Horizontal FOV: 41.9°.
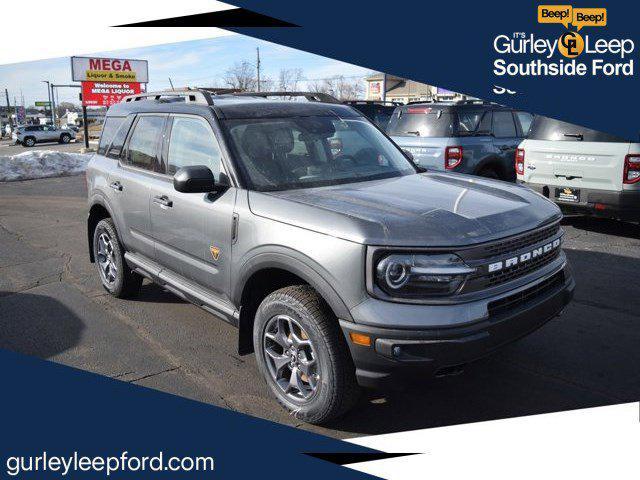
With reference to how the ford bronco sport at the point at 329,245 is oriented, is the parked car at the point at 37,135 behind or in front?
behind

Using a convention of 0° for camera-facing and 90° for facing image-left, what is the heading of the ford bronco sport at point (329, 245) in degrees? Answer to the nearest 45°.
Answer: approximately 315°

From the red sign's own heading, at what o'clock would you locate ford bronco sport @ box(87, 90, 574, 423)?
The ford bronco sport is roughly at 12 o'clock from the red sign.

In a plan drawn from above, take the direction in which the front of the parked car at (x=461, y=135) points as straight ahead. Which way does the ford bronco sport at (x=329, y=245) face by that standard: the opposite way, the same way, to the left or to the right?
to the right

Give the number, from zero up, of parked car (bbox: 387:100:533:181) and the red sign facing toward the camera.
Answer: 1

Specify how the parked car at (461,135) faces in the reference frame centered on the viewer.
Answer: facing away from the viewer and to the right of the viewer

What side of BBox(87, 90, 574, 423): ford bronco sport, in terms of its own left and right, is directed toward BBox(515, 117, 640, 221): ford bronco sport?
left

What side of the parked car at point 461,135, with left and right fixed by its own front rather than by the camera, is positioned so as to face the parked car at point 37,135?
left

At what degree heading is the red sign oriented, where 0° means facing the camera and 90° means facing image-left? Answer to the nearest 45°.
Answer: approximately 0°

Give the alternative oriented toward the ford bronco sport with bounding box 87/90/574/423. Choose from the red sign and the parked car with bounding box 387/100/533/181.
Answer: the red sign
